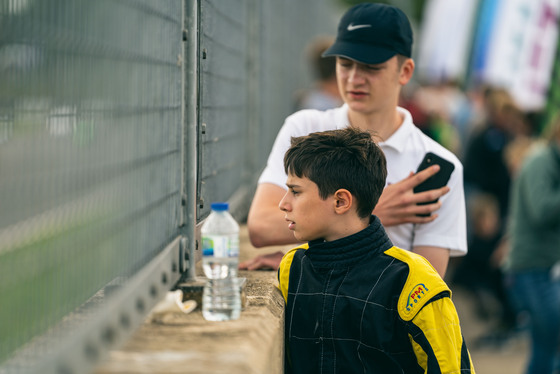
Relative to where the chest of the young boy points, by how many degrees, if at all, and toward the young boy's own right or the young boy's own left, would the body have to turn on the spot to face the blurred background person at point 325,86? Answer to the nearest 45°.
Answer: approximately 135° to the young boy's own right

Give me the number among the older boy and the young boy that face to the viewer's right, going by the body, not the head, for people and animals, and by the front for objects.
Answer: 0

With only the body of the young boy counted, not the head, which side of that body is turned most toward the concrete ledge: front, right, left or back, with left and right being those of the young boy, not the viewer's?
front

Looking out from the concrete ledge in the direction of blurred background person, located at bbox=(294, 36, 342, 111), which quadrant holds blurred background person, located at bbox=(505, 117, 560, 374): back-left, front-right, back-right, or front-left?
front-right

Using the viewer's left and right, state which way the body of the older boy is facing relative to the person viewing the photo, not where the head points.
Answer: facing the viewer and to the left of the viewer

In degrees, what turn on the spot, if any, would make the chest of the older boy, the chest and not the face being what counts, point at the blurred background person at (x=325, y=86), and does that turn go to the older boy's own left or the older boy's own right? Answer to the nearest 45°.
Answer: approximately 135° to the older boy's own right

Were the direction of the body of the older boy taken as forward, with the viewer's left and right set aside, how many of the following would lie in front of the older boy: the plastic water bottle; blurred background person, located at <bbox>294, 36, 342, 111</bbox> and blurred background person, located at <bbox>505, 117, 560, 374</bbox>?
1

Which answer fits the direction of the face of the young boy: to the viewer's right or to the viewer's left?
to the viewer's left

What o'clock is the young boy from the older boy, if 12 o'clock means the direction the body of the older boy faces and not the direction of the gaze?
The young boy is roughly at 11 o'clock from the older boy.
